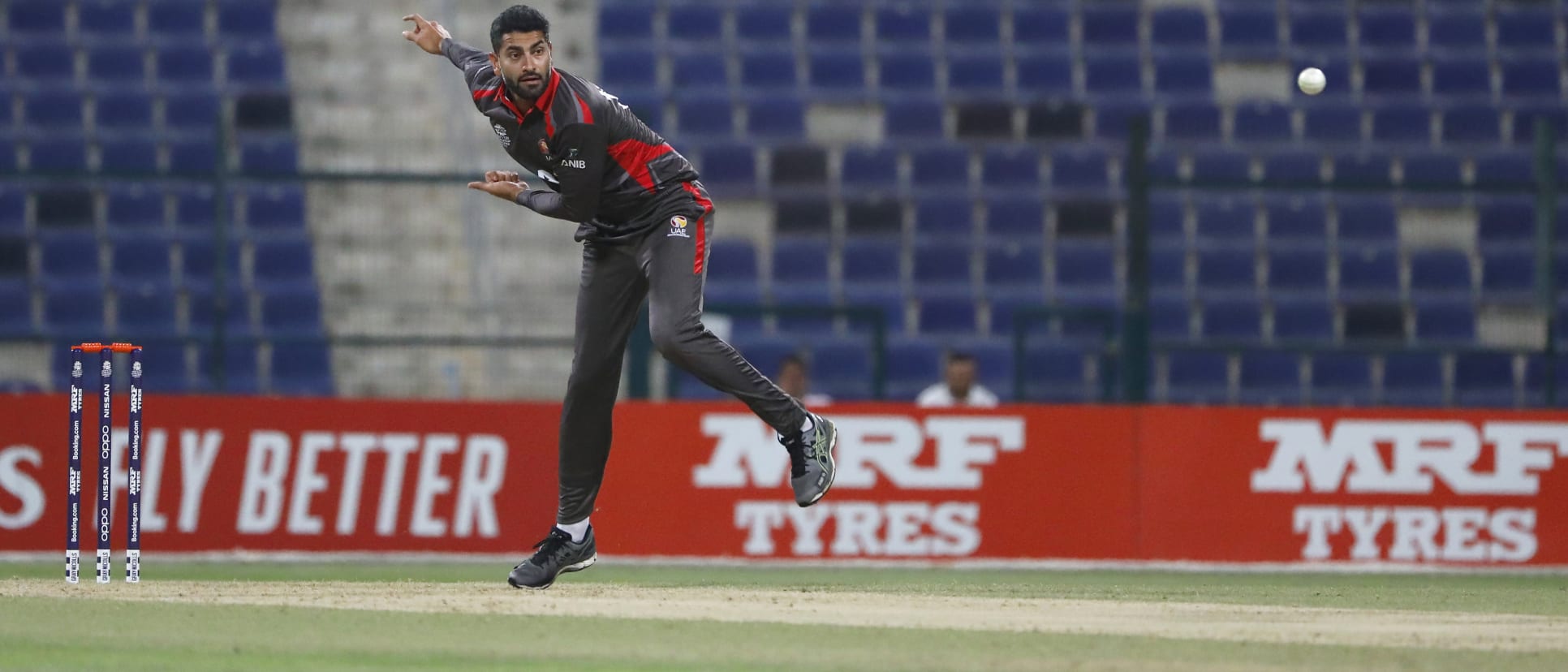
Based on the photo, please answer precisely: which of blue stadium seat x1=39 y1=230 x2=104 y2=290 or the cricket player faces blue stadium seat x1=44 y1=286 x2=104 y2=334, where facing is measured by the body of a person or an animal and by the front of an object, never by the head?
blue stadium seat x1=39 y1=230 x2=104 y2=290

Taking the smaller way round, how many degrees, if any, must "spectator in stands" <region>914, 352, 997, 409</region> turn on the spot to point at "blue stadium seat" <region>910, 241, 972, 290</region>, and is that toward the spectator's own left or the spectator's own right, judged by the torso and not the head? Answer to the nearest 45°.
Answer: approximately 180°

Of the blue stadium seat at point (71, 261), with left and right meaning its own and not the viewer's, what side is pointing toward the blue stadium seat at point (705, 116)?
left

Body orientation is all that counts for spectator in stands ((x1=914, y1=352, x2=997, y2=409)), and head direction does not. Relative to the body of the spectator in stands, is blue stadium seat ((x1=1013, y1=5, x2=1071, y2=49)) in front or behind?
behind

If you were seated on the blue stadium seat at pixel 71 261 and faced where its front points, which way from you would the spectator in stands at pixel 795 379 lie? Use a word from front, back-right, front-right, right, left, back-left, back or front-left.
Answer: front-left

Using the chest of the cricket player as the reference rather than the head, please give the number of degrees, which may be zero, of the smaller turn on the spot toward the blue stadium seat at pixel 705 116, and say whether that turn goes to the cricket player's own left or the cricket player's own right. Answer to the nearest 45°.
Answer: approximately 135° to the cricket player's own right

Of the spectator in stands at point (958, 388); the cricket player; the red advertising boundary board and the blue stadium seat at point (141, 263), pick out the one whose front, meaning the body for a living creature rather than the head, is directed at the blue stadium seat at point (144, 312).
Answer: the blue stadium seat at point (141, 263)

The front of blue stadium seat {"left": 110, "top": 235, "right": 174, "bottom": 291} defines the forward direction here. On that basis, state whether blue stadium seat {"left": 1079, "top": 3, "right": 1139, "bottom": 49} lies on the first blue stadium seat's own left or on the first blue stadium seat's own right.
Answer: on the first blue stadium seat's own left

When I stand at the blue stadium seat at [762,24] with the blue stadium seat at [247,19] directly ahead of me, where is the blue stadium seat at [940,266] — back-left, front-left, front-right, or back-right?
back-left

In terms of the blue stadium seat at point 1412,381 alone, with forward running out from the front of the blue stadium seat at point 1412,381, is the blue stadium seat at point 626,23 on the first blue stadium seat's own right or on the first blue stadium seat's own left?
on the first blue stadium seat's own right
